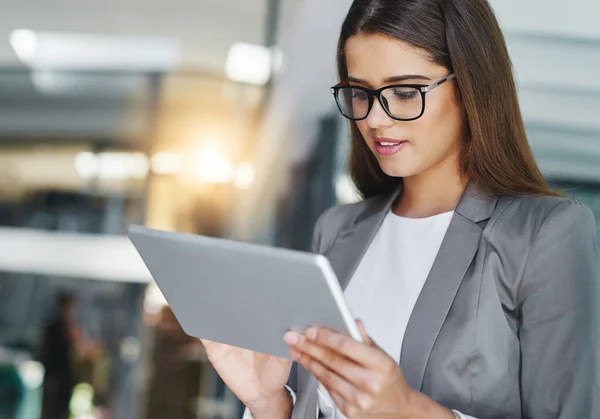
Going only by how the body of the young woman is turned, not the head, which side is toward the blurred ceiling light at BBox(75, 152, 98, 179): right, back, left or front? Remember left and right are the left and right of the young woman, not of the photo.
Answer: right

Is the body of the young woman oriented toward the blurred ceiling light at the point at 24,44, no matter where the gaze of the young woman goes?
no

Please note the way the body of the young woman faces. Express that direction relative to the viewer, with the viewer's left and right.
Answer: facing the viewer and to the left of the viewer

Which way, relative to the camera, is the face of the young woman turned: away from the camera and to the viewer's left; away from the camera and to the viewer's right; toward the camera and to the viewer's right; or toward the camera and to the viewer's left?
toward the camera and to the viewer's left

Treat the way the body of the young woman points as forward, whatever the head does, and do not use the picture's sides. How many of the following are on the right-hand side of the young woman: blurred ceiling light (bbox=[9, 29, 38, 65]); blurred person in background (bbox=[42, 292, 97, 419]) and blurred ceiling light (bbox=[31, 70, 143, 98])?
3

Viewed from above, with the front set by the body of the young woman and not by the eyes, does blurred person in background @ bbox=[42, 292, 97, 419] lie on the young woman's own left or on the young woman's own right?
on the young woman's own right
